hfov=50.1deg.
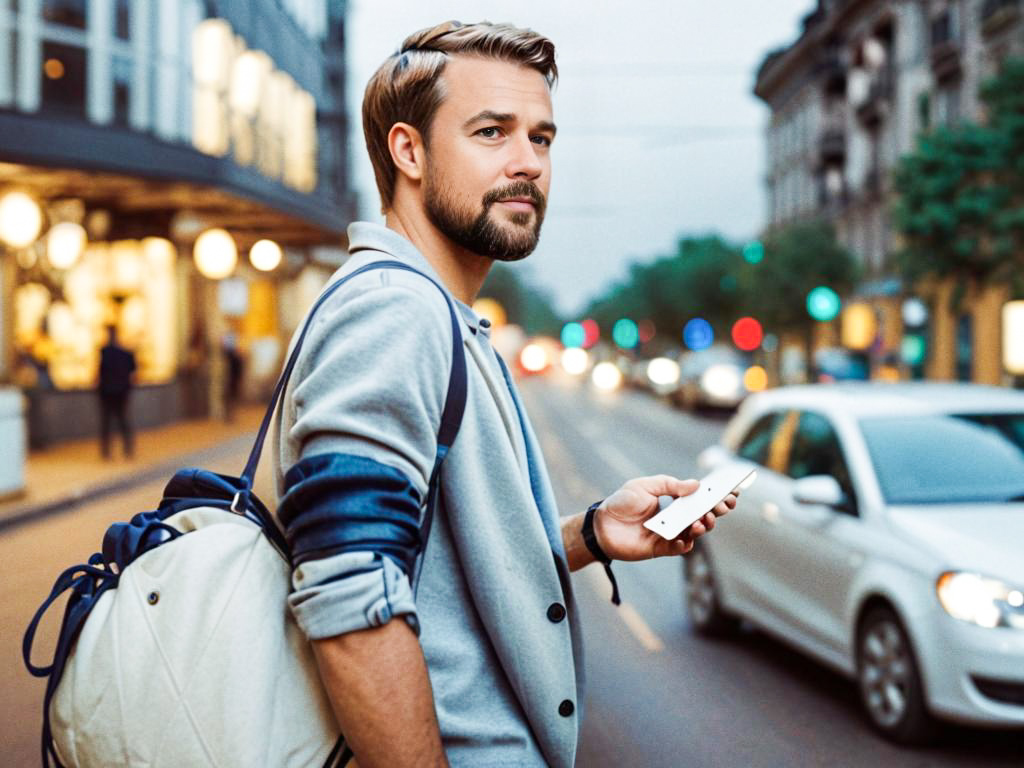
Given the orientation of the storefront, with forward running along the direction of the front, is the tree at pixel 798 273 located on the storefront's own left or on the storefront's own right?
on the storefront's own left

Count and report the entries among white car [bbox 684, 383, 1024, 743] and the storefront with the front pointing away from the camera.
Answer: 0

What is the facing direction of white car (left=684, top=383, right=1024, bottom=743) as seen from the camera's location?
facing the viewer and to the right of the viewer

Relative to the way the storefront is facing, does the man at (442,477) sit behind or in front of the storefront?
in front

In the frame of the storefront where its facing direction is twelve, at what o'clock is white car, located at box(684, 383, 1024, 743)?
The white car is roughly at 1 o'clock from the storefront.

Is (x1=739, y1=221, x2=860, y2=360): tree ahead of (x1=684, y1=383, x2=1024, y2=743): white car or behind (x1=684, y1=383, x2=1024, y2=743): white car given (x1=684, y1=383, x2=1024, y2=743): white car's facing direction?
behind

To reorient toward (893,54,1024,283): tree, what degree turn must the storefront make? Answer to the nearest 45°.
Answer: approximately 45° to its left

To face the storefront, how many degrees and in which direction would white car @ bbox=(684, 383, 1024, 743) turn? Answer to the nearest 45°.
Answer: approximately 180°

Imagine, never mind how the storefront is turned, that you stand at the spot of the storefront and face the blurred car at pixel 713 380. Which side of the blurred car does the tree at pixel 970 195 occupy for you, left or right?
right

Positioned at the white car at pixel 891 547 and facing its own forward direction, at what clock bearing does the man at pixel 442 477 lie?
The man is roughly at 2 o'clock from the white car.

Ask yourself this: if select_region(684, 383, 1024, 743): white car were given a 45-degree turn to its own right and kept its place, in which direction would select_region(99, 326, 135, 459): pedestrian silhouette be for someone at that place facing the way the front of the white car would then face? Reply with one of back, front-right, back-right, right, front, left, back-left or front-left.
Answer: back-right

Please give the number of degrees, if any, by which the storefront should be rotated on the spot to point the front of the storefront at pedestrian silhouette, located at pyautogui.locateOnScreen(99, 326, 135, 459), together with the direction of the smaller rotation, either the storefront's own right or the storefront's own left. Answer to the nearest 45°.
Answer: approximately 45° to the storefront's own right

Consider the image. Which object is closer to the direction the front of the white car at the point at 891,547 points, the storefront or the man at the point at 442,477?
the man
